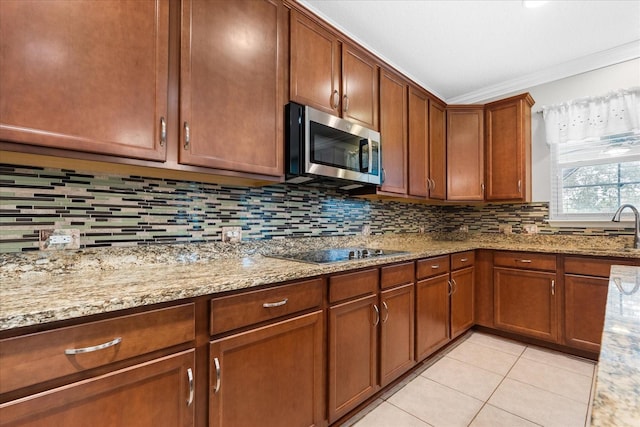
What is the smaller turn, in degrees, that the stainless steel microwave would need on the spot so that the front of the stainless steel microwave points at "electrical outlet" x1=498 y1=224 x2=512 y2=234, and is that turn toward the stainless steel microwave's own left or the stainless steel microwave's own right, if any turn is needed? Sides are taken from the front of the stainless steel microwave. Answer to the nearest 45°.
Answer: approximately 90° to the stainless steel microwave's own left

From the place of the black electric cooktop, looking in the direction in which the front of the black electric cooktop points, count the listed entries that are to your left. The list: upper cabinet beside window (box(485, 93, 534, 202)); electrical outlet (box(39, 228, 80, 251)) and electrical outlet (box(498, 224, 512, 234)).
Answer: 2

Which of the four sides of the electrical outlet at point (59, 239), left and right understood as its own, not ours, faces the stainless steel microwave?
left

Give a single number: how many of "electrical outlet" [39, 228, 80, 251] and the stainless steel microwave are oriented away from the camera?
0

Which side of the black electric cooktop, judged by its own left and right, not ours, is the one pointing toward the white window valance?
left

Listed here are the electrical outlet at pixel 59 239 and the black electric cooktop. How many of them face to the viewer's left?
0

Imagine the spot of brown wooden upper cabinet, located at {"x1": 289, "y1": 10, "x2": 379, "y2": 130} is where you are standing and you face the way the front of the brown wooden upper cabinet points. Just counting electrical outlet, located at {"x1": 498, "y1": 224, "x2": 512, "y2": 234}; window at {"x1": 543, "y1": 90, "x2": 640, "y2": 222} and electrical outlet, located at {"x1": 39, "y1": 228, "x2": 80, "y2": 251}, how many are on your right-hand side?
1
